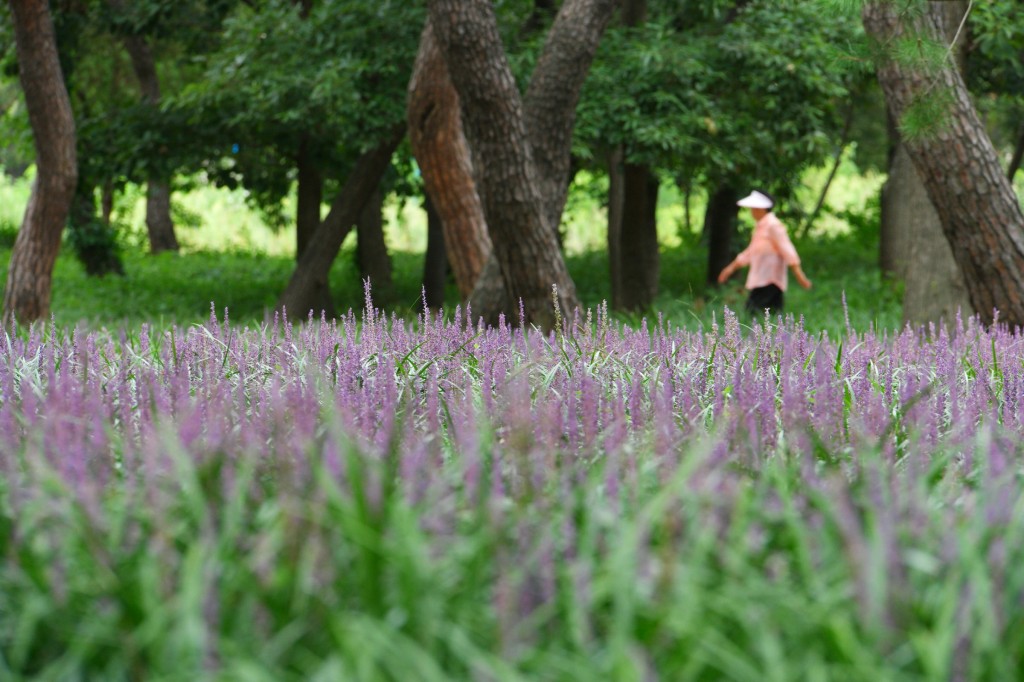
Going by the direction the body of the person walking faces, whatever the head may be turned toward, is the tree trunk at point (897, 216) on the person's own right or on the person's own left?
on the person's own right

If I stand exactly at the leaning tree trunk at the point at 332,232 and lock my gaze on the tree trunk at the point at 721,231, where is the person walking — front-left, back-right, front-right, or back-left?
front-right

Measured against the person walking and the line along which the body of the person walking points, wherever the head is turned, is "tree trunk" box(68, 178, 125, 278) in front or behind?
in front

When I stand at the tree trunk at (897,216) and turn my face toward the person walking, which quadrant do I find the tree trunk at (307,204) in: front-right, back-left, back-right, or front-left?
front-right

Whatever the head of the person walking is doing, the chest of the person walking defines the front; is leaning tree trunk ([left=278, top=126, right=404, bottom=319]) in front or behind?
in front

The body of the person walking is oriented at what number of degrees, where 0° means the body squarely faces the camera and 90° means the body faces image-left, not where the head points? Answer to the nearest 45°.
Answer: approximately 90°

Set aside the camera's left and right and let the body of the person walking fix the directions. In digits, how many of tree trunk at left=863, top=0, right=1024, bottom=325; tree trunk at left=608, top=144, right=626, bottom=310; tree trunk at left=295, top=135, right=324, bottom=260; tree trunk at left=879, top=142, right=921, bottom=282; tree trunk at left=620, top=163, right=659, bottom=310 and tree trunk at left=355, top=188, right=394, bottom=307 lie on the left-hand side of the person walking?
1

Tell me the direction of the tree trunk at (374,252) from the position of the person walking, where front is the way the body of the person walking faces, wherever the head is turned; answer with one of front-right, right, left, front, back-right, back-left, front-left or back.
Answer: front-right

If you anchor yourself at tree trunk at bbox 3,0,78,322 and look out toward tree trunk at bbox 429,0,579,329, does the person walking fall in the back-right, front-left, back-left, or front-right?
front-left

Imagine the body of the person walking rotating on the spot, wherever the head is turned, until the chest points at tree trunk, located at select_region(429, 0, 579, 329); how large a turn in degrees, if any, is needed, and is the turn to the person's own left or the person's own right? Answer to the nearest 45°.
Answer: approximately 45° to the person's own left

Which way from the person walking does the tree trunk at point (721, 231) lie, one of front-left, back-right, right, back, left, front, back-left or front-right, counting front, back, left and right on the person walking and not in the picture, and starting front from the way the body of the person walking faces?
right
